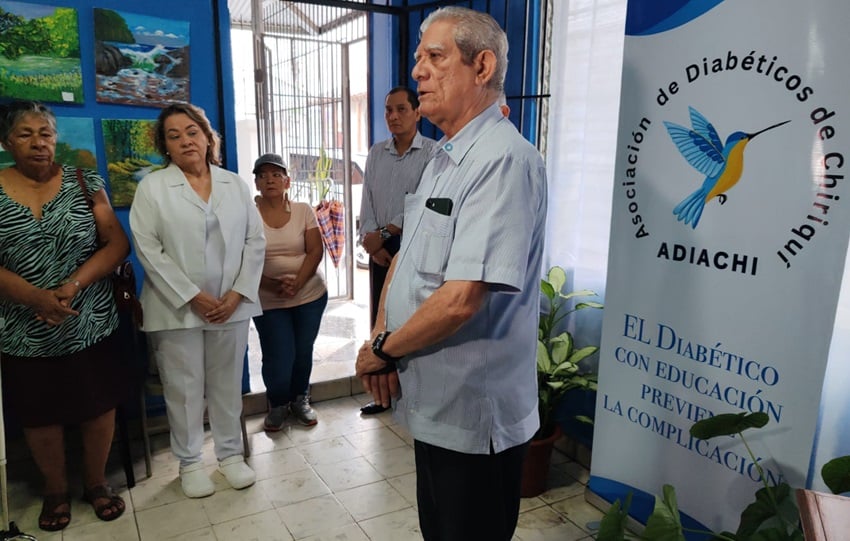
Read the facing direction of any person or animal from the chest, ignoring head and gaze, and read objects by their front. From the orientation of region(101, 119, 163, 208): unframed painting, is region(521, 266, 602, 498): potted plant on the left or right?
on its left

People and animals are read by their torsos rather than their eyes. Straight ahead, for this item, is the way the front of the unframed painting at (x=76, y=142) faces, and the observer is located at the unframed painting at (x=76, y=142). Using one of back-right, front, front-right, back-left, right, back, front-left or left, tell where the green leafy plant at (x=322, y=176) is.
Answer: back-left

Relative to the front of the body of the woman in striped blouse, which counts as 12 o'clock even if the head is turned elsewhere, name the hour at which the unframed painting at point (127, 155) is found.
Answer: The unframed painting is roughly at 7 o'clock from the woman in striped blouse.

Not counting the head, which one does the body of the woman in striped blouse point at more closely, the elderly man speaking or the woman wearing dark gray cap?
the elderly man speaking

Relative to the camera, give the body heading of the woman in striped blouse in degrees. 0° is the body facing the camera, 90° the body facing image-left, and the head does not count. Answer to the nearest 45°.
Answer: approximately 0°

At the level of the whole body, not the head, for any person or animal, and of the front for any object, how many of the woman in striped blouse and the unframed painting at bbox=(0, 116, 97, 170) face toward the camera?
2

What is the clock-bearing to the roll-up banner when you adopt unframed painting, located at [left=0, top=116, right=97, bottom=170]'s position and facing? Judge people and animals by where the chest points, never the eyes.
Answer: The roll-up banner is roughly at 11 o'clock from the unframed painting.

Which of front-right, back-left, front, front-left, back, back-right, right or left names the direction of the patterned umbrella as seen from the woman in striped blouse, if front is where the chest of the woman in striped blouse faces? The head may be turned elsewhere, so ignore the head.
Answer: back-left

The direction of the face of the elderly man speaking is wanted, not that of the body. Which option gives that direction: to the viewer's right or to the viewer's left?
to the viewer's left

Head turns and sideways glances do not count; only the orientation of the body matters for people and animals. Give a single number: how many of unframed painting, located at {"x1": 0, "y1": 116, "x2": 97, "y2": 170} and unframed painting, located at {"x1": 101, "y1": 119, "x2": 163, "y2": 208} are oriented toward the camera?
2

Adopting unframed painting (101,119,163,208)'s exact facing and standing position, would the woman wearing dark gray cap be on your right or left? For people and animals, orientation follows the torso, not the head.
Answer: on your left

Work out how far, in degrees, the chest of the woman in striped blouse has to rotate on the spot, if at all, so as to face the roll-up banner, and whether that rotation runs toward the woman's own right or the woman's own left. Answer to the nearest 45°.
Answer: approximately 45° to the woman's own left
